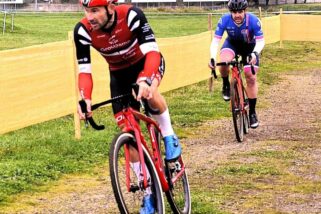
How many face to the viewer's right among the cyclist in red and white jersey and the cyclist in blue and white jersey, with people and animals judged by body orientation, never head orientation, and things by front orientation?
0

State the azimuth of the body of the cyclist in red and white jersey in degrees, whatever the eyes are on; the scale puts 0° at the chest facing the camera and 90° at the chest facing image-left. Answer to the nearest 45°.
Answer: approximately 45°

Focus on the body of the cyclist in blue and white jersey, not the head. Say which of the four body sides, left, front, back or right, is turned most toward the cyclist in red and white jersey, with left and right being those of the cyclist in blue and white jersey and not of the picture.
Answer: front

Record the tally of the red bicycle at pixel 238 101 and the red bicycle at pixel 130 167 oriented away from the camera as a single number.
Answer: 0

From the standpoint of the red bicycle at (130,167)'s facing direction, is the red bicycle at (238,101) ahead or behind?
behind

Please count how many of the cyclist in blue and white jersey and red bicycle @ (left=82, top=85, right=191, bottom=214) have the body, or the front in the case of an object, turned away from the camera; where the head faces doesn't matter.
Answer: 0

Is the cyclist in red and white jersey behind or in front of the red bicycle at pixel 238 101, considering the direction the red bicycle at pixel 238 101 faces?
in front
